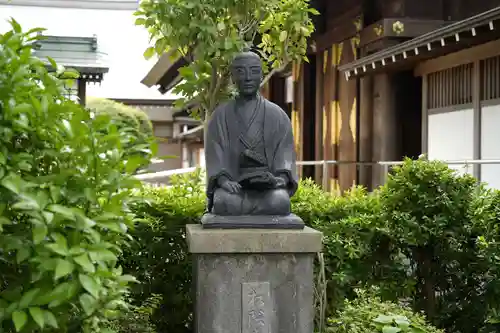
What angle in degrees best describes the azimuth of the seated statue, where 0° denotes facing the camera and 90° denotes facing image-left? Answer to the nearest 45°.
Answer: approximately 0°

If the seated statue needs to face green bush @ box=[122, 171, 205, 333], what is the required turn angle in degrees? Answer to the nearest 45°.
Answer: approximately 135° to its right

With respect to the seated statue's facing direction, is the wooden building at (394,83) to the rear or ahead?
to the rear
